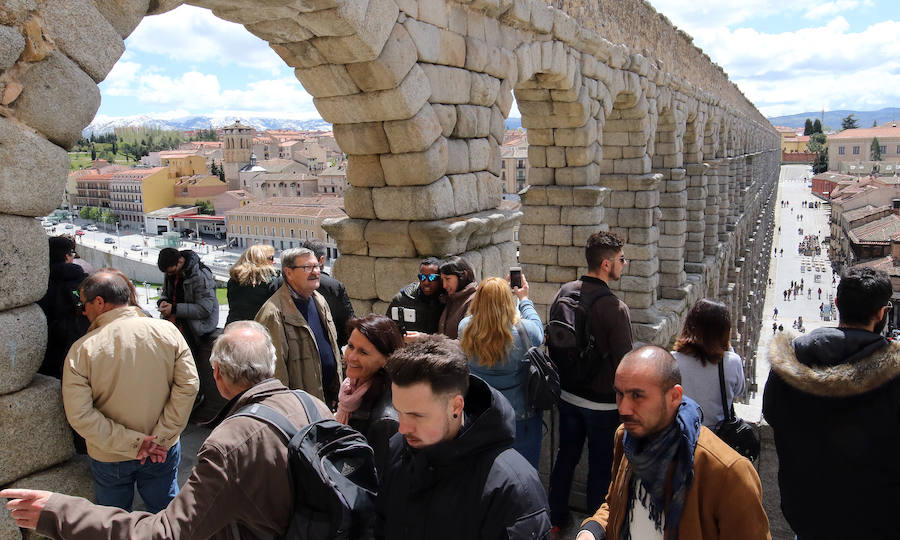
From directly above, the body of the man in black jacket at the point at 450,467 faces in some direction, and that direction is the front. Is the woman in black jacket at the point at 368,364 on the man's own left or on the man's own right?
on the man's own right

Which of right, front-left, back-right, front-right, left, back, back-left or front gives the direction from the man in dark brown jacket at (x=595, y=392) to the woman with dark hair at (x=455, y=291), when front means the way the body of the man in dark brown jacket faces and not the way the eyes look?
back-left

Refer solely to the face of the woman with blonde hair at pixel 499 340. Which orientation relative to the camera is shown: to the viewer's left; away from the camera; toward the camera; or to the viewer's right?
away from the camera

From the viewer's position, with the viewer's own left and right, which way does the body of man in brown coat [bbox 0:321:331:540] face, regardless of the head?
facing away from the viewer and to the left of the viewer

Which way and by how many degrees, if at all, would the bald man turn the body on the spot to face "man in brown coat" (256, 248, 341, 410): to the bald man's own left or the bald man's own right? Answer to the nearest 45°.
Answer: approximately 90° to the bald man's own right

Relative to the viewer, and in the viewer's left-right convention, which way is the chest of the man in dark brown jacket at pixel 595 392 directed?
facing away from the viewer and to the right of the viewer

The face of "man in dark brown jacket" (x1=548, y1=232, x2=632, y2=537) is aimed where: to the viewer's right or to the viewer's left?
to the viewer's right
